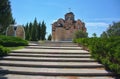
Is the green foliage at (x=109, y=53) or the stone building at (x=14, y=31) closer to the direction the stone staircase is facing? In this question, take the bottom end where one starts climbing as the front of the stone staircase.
the green foliage

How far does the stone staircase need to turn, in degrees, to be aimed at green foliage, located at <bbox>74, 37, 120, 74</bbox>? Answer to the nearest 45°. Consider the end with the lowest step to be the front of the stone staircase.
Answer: approximately 90° to its left

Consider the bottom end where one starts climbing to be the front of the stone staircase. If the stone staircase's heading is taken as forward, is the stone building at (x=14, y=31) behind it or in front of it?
behind

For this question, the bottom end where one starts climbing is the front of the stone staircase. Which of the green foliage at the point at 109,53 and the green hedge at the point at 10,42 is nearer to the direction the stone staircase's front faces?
the green foliage

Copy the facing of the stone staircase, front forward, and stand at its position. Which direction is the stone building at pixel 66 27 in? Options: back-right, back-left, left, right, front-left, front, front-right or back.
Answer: back

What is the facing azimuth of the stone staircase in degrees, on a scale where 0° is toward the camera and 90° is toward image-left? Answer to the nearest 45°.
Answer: approximately 0°
